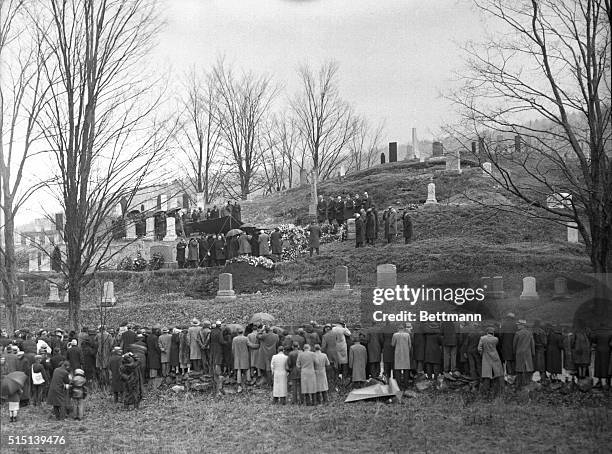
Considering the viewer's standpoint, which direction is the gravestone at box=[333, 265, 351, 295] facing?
facing the viewer

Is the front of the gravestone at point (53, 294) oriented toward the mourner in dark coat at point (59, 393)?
yes

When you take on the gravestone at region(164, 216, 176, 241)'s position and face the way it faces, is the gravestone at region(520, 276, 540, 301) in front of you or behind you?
in front

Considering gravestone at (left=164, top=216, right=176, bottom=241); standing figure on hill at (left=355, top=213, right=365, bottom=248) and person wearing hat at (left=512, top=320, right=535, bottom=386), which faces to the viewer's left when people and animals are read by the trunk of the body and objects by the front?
the standing figure on hill

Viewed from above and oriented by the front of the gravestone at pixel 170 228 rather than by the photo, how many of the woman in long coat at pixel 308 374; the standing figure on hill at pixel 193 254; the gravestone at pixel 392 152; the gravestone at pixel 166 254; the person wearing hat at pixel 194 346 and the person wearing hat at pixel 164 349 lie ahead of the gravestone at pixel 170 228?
5

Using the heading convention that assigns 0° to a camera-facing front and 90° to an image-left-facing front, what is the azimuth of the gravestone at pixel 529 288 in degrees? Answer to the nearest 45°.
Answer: approximately 0°

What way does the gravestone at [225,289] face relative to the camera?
toward the camera

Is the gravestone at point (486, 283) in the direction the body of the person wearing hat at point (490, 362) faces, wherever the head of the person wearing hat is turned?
yes

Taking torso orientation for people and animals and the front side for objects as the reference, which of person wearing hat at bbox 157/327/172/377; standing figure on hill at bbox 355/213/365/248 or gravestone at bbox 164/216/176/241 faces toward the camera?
the gravestone

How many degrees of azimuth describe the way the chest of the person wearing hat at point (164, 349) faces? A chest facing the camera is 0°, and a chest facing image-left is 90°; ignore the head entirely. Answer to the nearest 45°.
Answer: approximately 180°

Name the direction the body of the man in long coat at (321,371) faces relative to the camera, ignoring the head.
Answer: away from the camera

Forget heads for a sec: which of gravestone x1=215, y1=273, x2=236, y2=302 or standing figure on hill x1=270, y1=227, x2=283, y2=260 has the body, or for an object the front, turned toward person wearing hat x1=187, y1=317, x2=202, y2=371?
the gravestone

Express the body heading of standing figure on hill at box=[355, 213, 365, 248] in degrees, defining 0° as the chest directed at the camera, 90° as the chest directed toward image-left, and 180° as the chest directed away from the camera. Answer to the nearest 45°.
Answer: approximately 90°

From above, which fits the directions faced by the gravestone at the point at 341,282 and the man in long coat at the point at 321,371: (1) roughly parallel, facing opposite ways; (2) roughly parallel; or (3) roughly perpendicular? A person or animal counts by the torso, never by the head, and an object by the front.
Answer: roughly parallel, facing opposite ways
